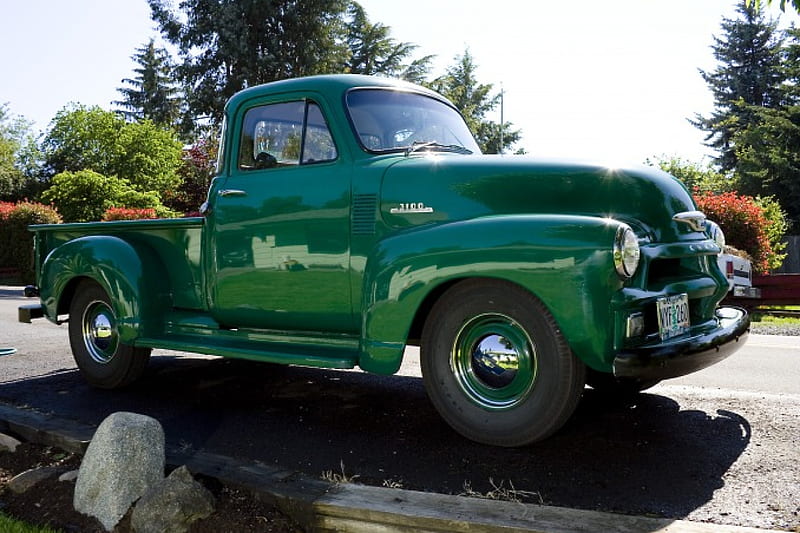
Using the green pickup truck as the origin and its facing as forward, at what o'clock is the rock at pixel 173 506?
The rock is roughly at 3 o'clock from the green pickup truck.

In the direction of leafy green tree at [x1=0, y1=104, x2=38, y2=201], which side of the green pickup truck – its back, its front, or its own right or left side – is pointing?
back

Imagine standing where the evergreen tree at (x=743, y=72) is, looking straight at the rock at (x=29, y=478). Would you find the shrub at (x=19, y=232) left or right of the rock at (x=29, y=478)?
right

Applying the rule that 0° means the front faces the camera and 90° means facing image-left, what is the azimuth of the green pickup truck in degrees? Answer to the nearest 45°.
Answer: approximately 315°

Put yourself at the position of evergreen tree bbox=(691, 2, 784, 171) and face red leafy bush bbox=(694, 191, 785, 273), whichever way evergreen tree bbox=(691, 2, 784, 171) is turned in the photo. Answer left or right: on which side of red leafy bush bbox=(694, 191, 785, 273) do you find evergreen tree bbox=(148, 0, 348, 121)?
right

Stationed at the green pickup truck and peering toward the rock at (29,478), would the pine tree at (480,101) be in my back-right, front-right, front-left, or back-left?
back-right

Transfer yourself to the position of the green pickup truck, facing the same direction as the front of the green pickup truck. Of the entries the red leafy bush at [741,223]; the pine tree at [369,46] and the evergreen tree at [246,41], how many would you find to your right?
0

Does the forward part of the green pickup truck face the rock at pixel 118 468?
no

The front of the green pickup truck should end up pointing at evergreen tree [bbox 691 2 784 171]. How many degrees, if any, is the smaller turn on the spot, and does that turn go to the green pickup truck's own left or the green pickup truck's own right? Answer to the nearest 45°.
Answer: approximately 90° to the green pickup truck's own left

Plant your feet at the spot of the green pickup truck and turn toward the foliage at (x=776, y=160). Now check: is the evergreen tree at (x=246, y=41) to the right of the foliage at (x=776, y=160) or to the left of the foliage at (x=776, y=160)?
left

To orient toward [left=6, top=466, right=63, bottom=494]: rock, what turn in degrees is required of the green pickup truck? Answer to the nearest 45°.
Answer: approximately 135° to its right

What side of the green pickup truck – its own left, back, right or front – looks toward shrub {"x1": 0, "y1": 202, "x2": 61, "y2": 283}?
back

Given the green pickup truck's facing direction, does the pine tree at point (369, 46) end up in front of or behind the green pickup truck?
behind

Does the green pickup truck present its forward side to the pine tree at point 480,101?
no

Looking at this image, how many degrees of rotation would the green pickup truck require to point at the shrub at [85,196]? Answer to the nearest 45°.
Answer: approximately 180°

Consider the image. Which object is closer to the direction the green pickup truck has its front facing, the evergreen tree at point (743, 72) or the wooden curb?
the wooden curb
